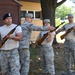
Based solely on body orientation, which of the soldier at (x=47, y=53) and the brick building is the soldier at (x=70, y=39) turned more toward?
the soldier

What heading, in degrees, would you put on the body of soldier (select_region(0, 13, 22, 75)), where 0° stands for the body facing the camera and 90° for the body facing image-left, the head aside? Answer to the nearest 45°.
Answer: approximately 0°

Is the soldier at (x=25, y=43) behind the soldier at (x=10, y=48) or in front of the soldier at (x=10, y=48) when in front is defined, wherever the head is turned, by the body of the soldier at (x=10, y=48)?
behind
